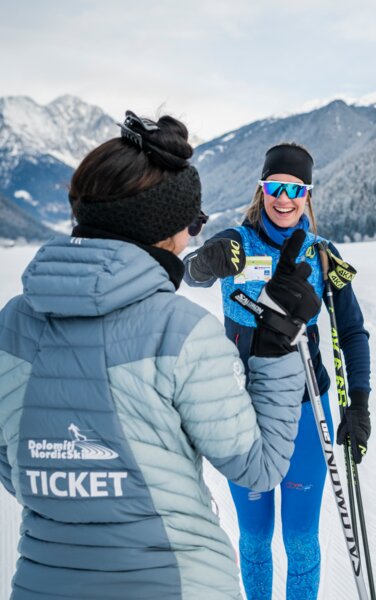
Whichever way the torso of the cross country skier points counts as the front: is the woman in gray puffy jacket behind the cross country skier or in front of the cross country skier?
in front

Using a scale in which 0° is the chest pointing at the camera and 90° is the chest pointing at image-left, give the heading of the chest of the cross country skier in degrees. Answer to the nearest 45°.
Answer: approximately 0°

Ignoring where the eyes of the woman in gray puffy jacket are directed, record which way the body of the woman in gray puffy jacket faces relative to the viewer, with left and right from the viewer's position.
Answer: facing away from the viewer and to the right of the viewer

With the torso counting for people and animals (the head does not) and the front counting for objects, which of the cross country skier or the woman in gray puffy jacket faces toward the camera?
the cross country skier

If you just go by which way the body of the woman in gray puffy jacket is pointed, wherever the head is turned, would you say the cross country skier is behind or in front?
in front

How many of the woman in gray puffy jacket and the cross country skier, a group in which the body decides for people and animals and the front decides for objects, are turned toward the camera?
1

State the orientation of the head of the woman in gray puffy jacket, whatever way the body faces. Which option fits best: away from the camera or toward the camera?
away from the camera
